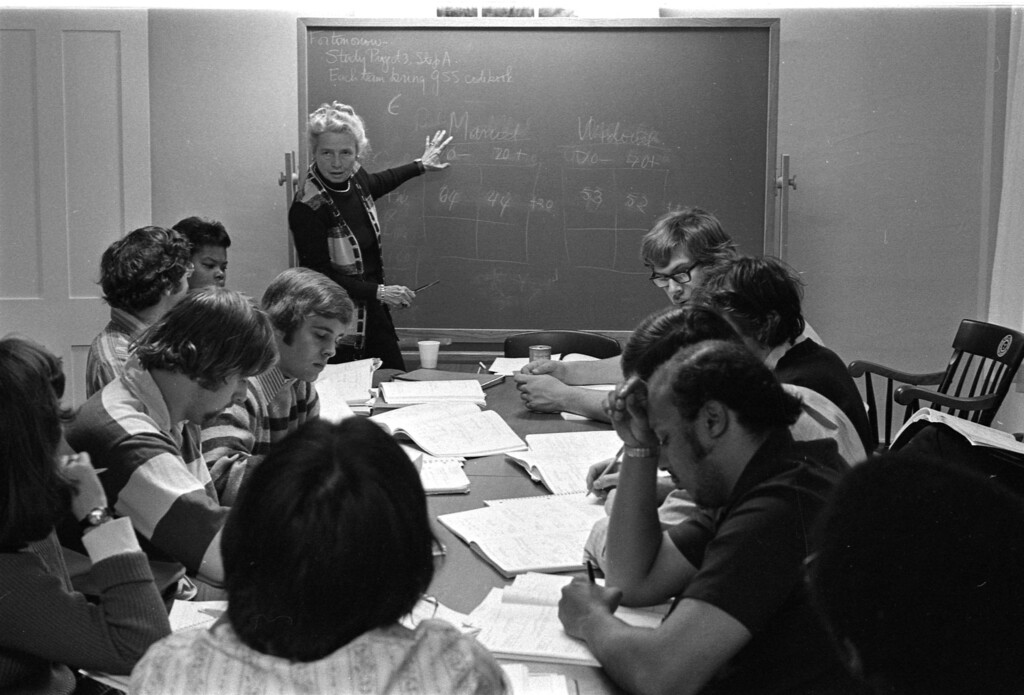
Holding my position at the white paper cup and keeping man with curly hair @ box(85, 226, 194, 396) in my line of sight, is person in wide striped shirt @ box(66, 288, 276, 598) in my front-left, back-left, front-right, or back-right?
front-left

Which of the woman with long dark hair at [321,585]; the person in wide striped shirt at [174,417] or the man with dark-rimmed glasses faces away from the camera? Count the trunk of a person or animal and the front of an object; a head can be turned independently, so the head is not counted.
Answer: the woman with long dark hair

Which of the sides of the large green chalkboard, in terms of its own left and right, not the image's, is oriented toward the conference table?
front

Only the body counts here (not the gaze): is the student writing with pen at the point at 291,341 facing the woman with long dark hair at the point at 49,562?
no

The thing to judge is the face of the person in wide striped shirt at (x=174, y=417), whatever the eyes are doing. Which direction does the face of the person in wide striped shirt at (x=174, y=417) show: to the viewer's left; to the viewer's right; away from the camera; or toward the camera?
to the viewer's right

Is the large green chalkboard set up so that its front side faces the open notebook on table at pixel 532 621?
yes

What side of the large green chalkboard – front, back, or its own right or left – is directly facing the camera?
front

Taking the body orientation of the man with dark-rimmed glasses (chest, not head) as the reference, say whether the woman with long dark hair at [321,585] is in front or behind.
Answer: in front

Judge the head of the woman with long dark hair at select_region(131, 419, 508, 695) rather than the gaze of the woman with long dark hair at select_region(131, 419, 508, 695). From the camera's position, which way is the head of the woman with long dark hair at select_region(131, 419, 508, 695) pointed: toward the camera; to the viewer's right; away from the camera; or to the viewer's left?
away from the camera

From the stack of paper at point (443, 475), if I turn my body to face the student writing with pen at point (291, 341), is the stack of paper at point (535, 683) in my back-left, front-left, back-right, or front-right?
back-left

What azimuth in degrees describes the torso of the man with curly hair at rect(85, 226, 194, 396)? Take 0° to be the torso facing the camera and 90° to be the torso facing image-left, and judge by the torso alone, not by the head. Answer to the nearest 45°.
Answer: approximately 225°

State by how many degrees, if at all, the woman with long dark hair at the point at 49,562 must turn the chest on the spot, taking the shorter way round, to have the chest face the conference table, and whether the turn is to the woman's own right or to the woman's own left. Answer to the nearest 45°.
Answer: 0° — they already face it

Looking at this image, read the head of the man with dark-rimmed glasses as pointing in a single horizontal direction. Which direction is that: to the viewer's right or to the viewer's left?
to the viewer's left

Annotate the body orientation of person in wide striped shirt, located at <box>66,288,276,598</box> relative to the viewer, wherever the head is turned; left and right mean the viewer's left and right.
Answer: facing to the right of the viewer

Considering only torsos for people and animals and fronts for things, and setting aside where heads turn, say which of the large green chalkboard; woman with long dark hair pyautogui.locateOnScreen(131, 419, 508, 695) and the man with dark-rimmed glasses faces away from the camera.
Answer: the woman with long dark hair

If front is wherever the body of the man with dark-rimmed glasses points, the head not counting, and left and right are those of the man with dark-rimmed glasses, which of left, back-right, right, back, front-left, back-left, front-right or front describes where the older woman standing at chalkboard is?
right

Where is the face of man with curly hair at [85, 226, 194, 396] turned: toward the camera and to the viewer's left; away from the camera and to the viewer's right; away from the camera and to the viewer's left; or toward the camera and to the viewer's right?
away from the camera and to the viewer's right
